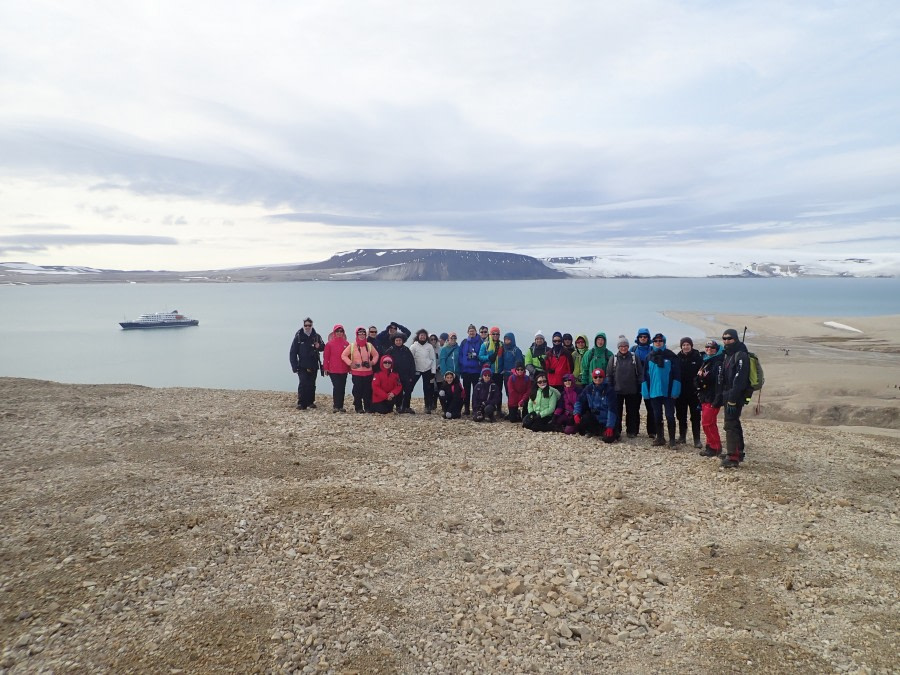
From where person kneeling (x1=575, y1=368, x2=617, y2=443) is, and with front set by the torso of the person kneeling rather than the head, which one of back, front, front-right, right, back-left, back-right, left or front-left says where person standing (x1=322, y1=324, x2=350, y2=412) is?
right

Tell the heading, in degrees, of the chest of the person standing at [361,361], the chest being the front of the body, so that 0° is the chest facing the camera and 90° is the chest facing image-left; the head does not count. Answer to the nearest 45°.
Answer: approximately 0°

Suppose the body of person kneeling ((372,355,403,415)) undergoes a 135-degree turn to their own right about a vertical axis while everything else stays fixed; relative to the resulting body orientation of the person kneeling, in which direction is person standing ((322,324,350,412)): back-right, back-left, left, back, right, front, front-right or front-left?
front-left

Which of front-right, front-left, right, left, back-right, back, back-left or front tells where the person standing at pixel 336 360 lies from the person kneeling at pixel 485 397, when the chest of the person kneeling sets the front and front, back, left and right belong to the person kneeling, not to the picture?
right

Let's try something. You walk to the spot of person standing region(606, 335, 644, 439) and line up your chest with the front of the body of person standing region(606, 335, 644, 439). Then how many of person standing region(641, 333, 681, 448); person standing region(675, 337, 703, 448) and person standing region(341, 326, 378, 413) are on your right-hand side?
1

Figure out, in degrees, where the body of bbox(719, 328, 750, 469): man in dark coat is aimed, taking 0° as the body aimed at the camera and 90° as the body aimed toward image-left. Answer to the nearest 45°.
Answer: approximately 45°
